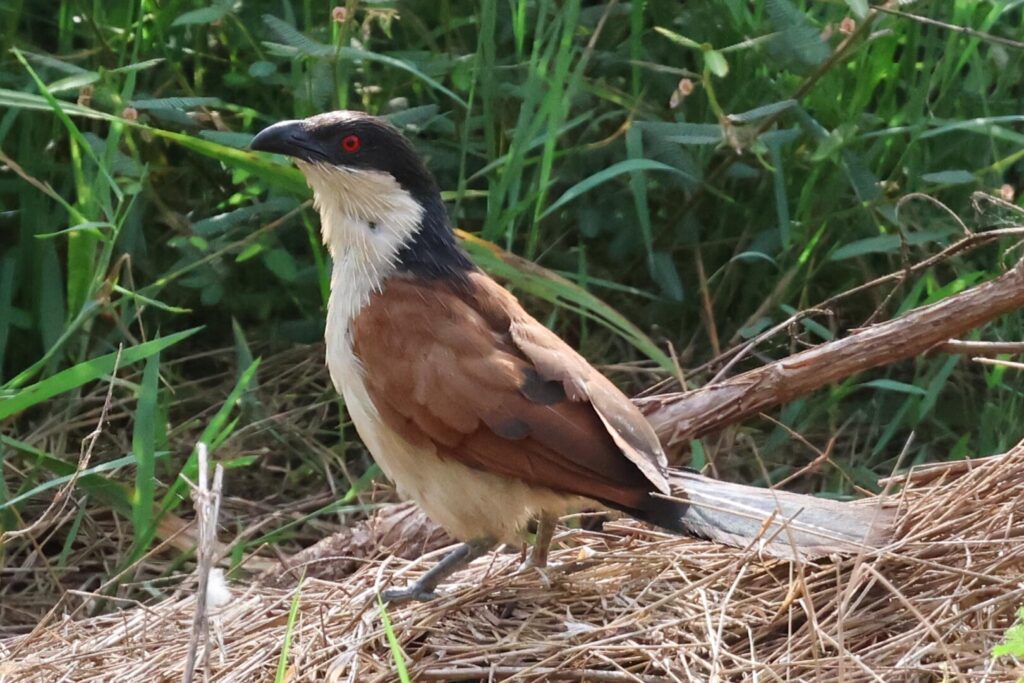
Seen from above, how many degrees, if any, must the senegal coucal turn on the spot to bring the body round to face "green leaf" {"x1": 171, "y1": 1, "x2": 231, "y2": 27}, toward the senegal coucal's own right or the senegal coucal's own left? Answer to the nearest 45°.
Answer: approximately 45° to the senegal coucal's own right

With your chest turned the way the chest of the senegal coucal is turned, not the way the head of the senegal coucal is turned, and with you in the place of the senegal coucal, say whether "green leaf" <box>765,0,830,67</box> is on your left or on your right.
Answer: on your right

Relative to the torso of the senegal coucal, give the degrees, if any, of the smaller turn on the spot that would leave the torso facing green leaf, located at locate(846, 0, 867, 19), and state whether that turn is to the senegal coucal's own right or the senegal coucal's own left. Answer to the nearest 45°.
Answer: approximately 135° to the senegal coucal's own right

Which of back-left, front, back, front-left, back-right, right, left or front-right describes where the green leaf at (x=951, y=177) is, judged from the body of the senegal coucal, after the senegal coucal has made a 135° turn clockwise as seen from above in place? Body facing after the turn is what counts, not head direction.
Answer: front

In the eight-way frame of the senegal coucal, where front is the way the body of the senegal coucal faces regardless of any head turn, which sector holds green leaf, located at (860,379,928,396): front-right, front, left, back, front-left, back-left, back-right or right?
back-right

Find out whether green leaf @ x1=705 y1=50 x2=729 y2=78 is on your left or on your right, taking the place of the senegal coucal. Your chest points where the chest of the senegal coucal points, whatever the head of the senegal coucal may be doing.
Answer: on your right

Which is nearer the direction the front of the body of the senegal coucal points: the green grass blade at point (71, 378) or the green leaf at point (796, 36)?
the green grass blade

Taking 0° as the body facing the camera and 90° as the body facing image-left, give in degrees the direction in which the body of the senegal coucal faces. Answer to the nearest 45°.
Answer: approximately 90°
